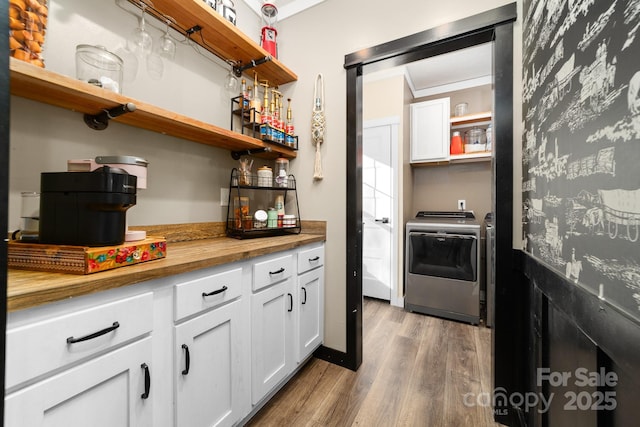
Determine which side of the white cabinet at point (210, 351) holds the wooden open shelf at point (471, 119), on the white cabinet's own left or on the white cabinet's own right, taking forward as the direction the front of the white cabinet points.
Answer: on the white cabinet's own left

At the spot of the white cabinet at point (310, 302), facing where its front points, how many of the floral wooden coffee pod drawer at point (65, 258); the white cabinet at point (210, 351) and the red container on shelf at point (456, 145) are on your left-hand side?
1

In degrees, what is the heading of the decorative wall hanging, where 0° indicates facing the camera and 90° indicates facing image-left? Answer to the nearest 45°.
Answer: approximately 0°

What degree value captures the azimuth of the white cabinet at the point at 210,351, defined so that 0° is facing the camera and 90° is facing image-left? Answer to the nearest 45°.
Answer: approximately 315°

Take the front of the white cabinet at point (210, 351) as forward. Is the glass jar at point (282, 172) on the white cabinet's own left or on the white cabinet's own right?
on the white cabinet's own left
